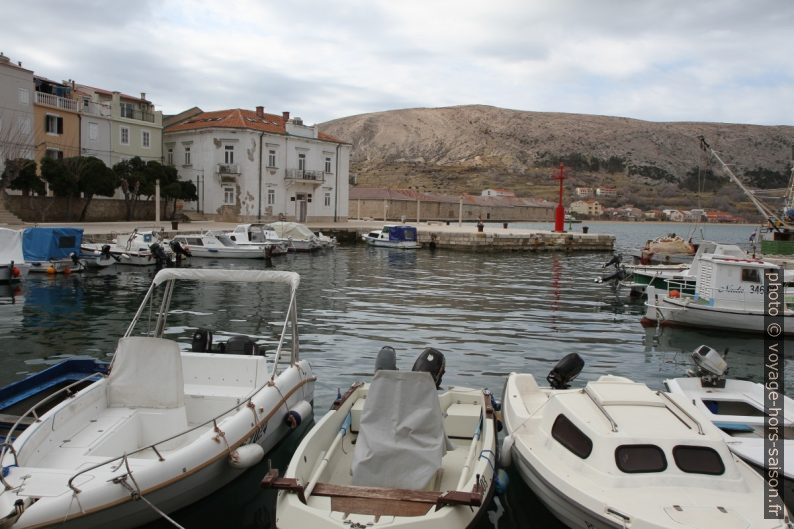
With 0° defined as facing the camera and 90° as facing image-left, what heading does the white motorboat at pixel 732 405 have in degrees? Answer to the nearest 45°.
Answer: approximately 315°

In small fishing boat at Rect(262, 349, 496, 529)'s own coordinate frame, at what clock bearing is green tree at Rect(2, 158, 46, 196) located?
The green tree is roughly at 5 o'clock from the small fishing boat.

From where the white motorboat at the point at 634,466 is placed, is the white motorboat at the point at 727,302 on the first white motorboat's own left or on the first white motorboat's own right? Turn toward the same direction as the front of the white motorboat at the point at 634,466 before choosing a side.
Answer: on the first white motorboat's own left

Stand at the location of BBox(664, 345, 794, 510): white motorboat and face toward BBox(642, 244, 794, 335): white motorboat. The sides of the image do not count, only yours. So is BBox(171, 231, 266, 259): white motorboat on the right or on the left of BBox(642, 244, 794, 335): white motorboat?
left

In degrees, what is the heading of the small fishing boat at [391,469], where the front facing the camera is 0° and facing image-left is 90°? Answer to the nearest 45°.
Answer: approximately 0°

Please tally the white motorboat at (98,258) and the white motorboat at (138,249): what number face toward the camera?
0

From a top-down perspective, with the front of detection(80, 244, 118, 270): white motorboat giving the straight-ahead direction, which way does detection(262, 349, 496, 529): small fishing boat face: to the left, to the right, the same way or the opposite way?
to the left

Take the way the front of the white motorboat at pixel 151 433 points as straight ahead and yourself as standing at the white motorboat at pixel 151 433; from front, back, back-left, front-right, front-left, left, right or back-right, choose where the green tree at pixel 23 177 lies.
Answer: back-right

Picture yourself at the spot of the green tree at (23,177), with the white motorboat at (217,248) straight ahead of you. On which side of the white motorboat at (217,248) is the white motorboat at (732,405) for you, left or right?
right

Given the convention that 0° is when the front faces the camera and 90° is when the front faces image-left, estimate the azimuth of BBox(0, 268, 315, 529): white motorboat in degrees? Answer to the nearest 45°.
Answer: approximately 45°
